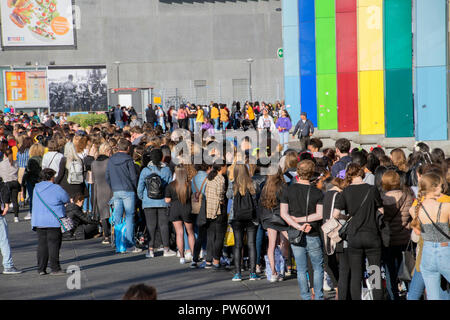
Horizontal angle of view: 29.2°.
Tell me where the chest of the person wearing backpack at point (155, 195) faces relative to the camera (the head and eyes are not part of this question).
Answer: away from the camera

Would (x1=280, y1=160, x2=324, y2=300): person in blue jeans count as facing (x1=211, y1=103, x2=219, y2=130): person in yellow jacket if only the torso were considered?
yes

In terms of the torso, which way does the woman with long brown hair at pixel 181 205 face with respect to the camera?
away from the camera

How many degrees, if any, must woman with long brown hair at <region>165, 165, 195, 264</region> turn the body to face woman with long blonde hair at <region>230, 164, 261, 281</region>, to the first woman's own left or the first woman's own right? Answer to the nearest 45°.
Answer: approximately 135° to the first woman's own right

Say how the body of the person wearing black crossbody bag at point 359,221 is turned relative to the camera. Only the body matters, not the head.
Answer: away from the camera

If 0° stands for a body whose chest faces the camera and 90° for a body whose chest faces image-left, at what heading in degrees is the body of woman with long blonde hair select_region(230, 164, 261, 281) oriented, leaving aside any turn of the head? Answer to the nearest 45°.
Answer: approximately 180°

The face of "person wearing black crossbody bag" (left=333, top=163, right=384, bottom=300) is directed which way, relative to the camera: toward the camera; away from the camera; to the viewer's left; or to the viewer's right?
away from the camera

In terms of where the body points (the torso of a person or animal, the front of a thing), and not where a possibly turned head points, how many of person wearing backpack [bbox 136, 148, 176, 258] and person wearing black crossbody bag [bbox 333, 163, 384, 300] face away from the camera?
2

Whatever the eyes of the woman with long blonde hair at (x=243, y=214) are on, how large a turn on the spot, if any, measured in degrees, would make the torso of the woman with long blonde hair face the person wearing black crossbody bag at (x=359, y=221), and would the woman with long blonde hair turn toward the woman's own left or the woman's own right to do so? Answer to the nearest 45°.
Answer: approximately 135° to the woman's own right

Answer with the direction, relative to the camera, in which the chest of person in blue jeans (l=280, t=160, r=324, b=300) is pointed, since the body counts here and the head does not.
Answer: away from the camera

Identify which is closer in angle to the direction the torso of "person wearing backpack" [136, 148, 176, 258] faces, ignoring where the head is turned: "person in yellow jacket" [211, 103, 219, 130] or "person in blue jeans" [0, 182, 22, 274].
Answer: the person in yellow jacket

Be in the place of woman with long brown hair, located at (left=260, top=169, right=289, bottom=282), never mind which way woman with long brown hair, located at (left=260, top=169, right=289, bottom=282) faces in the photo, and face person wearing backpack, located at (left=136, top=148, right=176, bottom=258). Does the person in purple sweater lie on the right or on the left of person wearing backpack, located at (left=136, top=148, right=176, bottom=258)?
right
